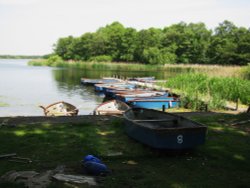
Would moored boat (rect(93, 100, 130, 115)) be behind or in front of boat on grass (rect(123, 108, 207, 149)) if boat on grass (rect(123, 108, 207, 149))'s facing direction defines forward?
in front

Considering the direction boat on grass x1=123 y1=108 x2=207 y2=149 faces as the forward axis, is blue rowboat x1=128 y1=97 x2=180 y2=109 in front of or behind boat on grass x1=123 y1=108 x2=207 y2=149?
in front

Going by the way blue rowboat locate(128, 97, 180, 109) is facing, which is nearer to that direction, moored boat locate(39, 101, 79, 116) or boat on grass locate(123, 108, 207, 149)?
the moored boat

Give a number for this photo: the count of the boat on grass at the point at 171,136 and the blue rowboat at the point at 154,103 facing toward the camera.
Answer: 0

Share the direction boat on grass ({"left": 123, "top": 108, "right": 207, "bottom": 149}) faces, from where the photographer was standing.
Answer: facing away from the viewer and to the left of the viewer

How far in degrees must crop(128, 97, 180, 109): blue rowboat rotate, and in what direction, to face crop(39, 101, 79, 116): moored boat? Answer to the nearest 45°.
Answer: approximately 45° to its left

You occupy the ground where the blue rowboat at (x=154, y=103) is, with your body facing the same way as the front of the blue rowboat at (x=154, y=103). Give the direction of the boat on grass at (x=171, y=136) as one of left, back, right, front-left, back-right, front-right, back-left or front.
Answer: left

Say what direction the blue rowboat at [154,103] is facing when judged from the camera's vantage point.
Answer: facing to the left of the viewer
